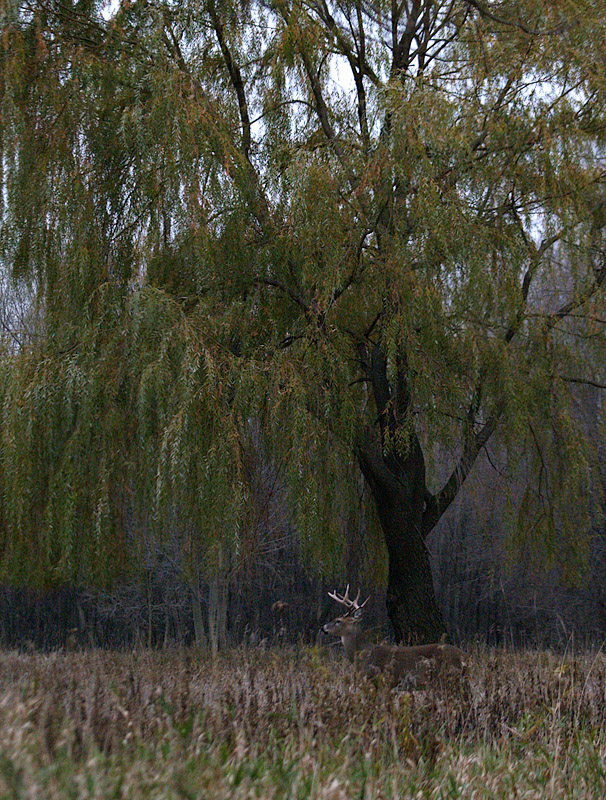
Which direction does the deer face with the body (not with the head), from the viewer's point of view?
to the viewer's left
